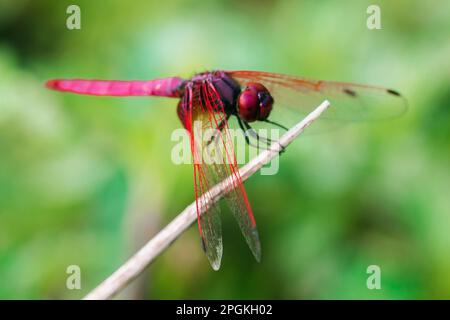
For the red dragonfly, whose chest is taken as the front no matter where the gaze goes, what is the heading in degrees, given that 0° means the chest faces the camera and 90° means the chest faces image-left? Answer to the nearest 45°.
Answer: approximately 270°
